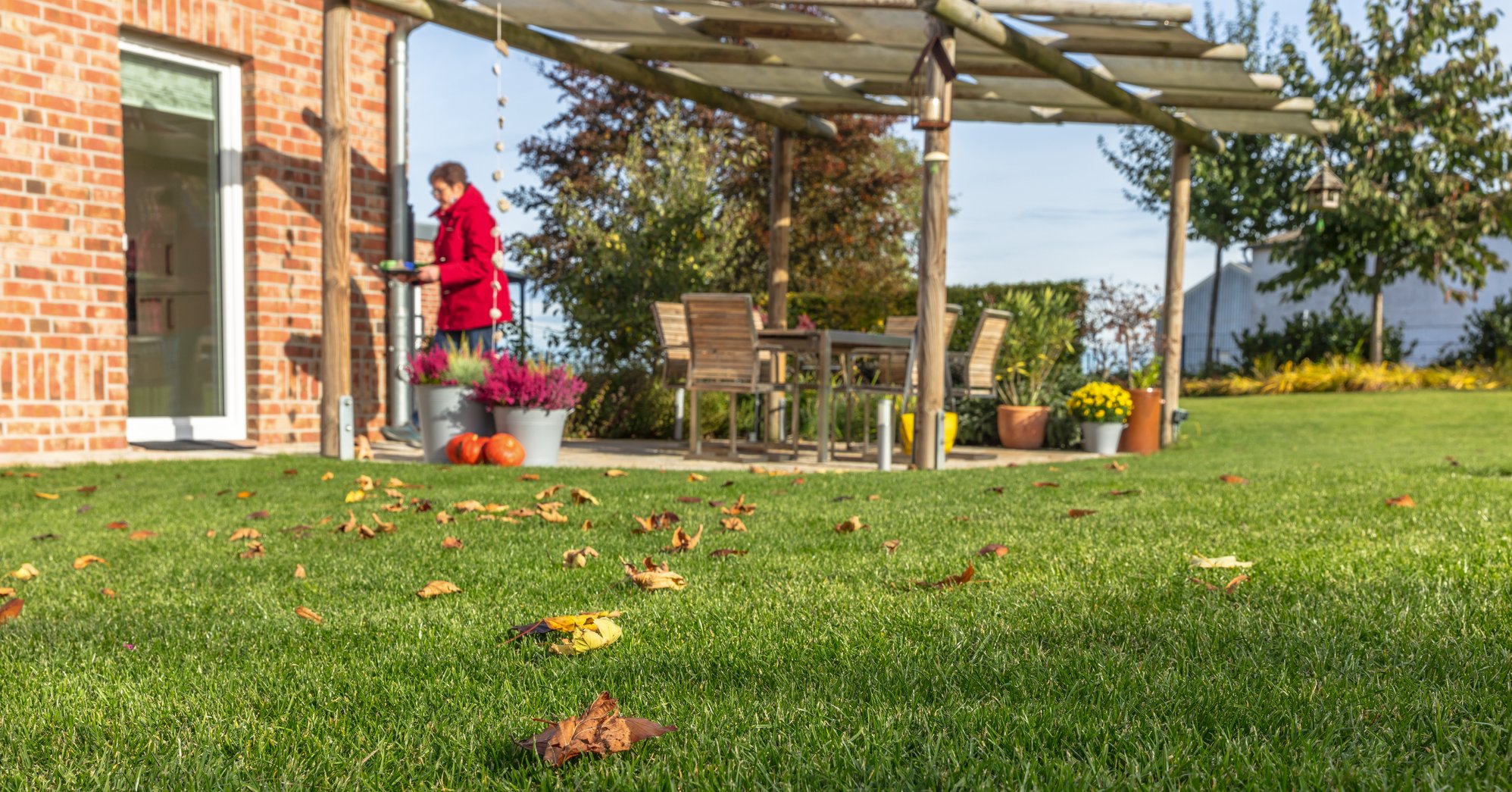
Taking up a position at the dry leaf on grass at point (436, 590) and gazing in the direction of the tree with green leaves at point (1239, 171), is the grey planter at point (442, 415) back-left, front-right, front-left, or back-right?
front-left

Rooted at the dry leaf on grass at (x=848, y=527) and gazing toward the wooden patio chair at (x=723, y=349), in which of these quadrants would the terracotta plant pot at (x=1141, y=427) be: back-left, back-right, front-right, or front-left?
front-right

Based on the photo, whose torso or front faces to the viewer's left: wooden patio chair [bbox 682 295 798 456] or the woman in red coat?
the woman in red coat

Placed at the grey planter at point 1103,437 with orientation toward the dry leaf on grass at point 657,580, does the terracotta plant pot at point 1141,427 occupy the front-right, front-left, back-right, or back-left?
back-left

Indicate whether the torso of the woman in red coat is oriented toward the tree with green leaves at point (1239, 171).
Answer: no

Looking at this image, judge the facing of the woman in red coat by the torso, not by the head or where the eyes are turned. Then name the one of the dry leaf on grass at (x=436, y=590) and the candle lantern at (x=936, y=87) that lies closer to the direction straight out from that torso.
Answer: the dry leaf on grass

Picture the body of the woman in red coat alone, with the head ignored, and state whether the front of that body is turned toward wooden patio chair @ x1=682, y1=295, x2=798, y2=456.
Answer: no

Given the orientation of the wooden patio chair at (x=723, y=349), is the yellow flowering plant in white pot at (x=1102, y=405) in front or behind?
in front

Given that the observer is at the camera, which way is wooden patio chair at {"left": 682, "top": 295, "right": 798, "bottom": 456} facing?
facing away from the viewer and to the right of the viewer

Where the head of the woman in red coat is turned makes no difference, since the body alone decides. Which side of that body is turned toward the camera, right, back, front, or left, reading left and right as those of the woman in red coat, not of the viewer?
left

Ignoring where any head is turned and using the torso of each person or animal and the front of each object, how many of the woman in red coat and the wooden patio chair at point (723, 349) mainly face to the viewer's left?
1

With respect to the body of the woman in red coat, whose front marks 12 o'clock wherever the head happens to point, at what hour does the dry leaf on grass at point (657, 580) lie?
The dry leaf on grass is roughly at 9 o'clock from the woman in red coat.

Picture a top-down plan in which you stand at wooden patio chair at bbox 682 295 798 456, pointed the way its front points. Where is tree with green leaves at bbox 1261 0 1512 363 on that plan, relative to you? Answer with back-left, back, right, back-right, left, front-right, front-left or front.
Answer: front

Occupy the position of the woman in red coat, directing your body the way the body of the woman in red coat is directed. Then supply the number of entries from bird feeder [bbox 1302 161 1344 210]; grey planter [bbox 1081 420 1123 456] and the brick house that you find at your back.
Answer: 2

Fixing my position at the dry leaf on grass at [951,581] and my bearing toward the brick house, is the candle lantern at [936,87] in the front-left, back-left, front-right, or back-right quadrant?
front-right

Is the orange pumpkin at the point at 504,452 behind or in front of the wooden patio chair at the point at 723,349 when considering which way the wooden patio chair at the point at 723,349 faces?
behind

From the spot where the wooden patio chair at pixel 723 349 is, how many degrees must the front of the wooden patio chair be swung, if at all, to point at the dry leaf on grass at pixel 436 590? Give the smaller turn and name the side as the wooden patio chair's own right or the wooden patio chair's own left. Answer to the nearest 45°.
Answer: approximately 135° to the wooden patio chair's own right

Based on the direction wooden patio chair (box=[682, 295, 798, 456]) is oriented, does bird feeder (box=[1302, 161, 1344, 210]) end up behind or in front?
in front
